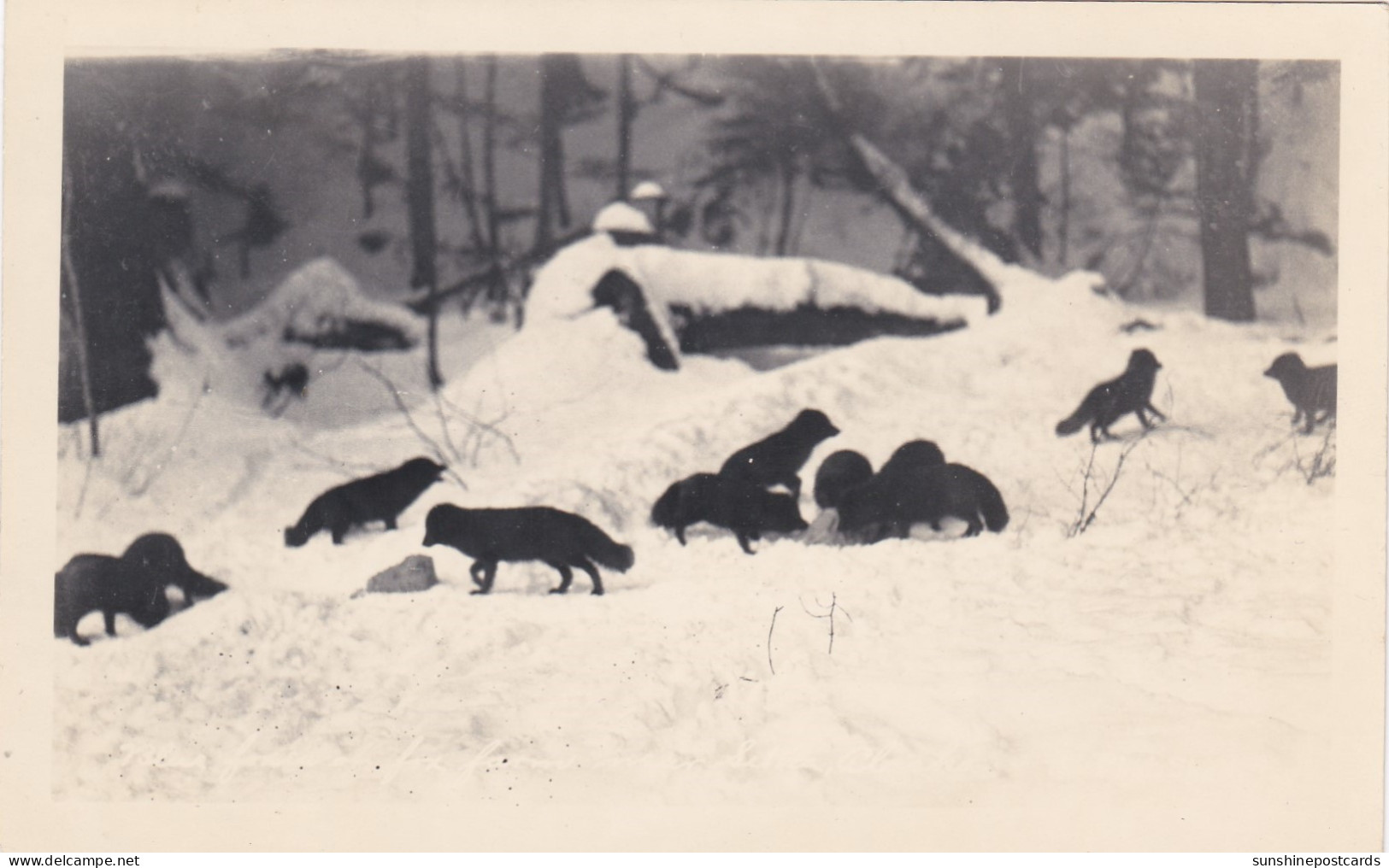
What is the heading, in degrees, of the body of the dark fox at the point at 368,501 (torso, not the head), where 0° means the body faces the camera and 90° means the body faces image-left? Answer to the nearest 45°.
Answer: approximately 270°

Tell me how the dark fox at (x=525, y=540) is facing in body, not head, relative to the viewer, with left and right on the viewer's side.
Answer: facing to the left of the viewer
